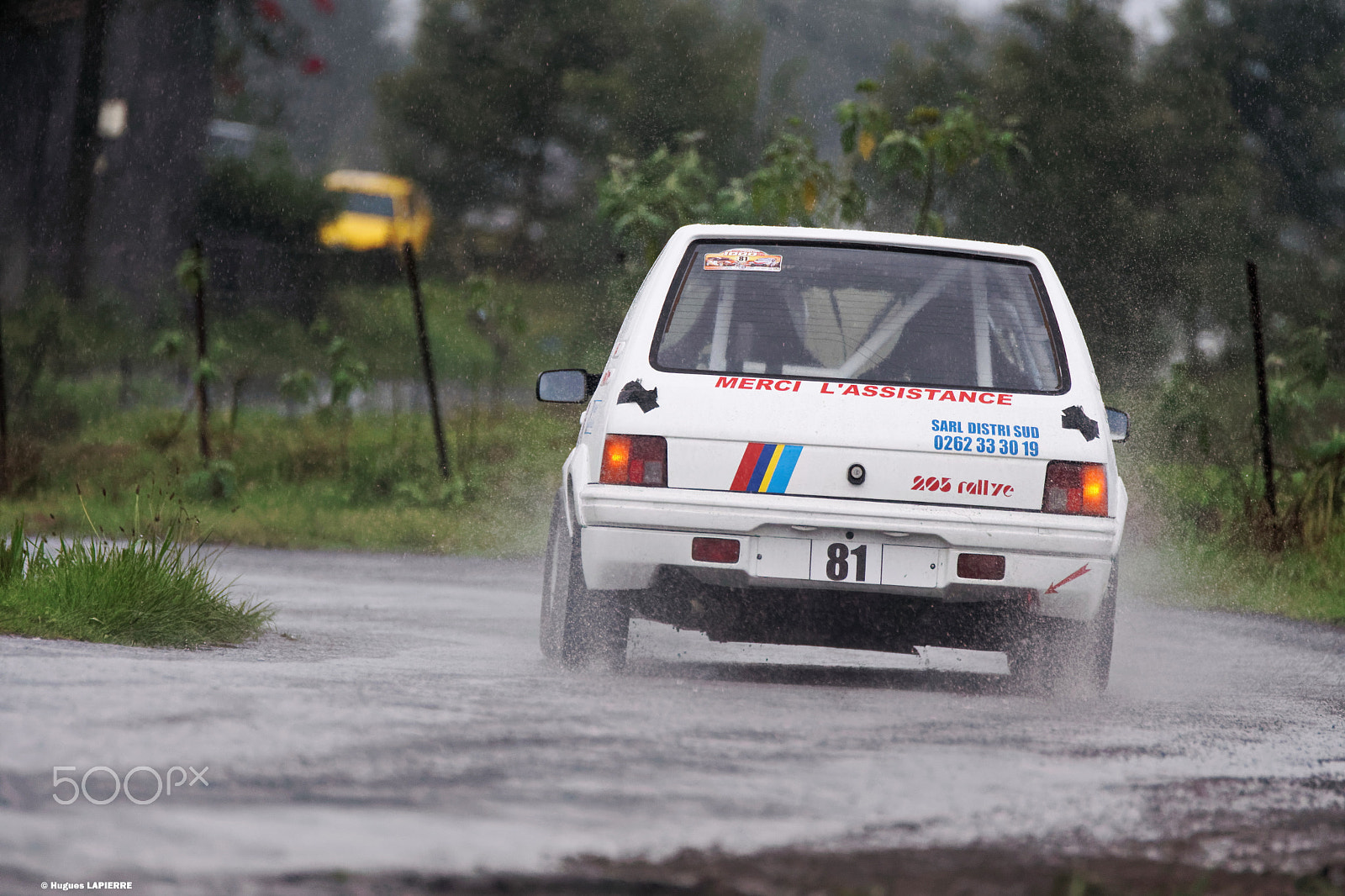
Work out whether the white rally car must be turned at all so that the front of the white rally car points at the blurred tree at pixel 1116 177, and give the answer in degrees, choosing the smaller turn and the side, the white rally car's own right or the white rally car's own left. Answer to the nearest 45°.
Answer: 0° — it already faces it

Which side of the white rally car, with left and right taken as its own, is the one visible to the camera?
back

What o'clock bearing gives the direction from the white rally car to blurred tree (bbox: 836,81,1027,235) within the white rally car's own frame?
The blurred tree is roughly at 12 o'clock from the white rally car.

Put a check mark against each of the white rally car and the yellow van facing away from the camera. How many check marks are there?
1

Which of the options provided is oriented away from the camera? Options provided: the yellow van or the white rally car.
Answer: the white rally car
